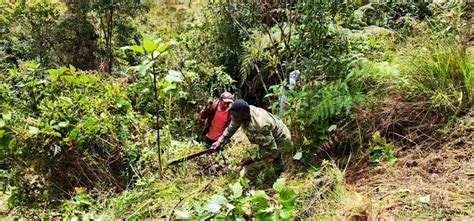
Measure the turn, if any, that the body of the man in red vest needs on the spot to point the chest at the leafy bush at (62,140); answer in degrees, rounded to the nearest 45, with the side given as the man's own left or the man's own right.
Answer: approximately 90° to the man's own right
